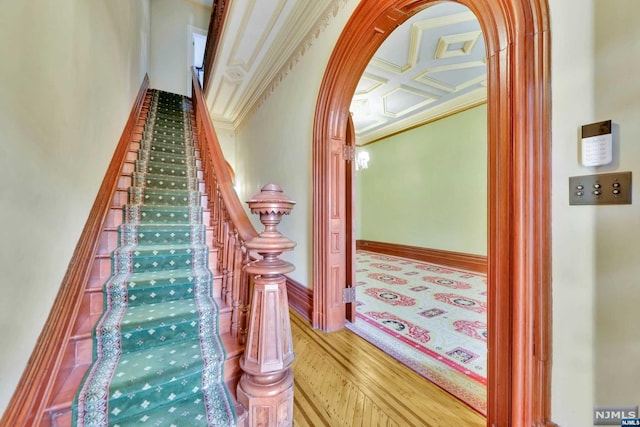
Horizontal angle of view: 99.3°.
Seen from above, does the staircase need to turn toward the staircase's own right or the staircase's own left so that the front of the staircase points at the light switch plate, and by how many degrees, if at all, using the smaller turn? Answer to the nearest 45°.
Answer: approximately 45° to the staircase's own left

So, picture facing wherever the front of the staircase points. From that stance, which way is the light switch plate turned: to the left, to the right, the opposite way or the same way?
to the right

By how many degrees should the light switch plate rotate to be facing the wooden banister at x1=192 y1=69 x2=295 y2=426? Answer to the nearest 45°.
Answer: approximately 45° to its right

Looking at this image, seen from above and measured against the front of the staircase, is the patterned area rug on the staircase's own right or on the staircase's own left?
on the staircase's own left

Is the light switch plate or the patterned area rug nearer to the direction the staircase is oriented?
the light switch plate

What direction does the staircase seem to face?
toward the camera

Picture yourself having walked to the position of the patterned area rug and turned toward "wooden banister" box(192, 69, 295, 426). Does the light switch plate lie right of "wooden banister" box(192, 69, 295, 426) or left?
left

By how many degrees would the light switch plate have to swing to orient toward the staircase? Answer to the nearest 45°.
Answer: approximately 45° to its right
